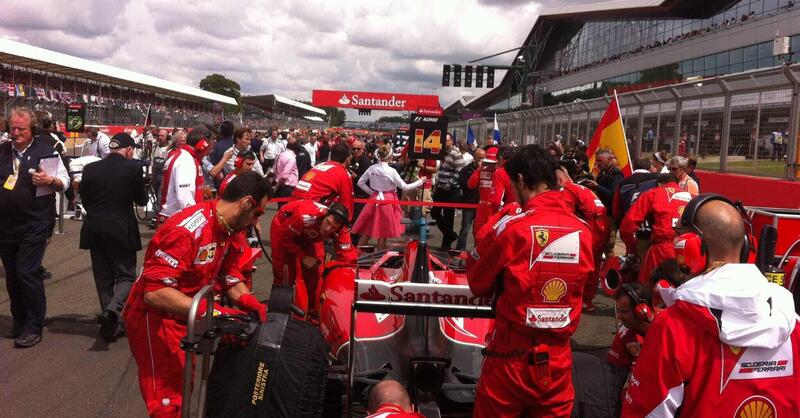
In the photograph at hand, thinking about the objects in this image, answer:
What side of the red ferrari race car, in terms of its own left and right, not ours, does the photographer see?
back

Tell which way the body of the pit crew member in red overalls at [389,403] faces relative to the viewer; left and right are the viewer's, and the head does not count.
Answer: facing away from the viewer

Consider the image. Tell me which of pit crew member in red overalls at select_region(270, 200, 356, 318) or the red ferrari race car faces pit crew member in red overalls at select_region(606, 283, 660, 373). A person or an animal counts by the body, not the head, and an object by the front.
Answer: pit crew member in red overalls at select_region(270, 200, 356, 318)

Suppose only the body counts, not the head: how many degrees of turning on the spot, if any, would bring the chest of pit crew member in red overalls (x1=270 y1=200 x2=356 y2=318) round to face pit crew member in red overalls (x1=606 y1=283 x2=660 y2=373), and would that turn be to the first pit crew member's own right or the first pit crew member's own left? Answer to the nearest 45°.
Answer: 0° — they already face them

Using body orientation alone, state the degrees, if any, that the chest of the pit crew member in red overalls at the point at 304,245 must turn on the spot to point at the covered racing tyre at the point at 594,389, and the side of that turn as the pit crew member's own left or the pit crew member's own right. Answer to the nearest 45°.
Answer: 0° — they already face it

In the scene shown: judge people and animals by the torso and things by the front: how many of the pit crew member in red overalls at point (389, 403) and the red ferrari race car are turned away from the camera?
2

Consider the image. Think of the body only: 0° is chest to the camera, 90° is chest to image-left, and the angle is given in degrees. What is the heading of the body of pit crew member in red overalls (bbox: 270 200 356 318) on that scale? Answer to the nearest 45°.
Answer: approximately 315°

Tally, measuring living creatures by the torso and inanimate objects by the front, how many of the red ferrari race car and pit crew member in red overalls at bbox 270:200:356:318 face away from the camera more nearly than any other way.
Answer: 1
